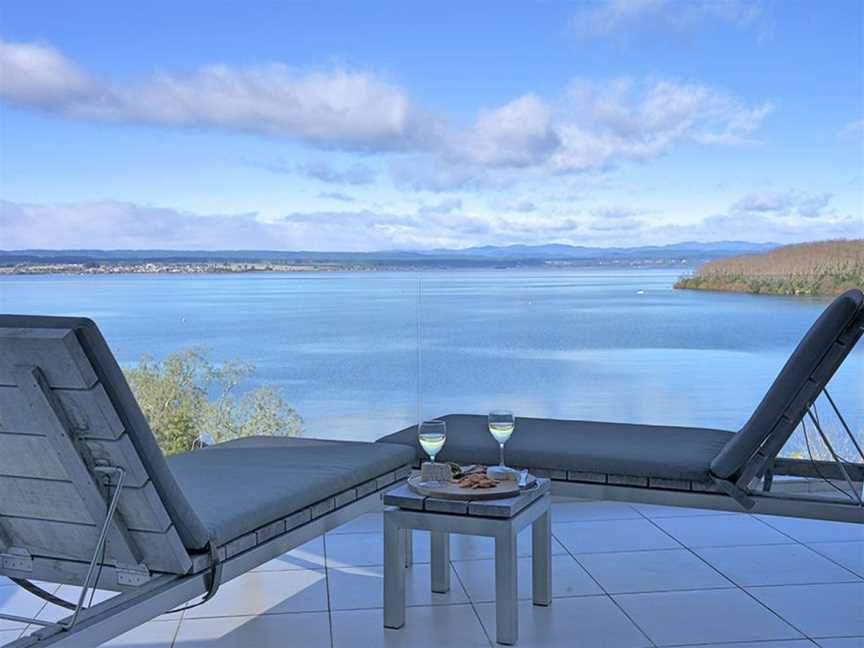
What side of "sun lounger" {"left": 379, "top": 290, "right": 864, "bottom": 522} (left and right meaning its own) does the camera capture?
left

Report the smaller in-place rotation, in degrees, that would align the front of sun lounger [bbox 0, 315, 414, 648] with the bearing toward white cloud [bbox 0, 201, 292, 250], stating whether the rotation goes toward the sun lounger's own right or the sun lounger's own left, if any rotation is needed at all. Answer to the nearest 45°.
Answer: approximately 45° to the sun lounger's own left

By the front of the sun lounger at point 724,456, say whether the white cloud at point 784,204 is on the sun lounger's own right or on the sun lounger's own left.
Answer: on the sun lounger's own right

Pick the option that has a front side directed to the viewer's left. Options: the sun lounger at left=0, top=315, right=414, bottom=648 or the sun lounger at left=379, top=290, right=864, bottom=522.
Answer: the sun lounger at left=379, top=290, right=864, bottom=522

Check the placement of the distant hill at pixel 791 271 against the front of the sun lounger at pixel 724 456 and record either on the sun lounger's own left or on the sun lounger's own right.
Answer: on the sun lounger's own right

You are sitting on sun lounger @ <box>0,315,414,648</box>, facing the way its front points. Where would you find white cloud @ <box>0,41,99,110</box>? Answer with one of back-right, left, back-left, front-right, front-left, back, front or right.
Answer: front-left

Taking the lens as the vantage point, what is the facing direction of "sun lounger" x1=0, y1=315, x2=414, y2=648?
facing away from the viewer and to the right of the viewer

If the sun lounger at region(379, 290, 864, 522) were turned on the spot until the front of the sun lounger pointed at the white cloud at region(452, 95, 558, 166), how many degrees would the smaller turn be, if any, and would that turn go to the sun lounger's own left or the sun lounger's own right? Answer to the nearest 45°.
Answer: approximately 90° to the sun lounger's own right

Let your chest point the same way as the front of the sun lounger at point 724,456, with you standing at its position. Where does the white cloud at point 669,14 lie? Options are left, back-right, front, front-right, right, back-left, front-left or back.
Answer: right

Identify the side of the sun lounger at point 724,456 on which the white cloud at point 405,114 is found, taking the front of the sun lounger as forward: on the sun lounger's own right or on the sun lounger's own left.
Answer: on the sun lounger's own right

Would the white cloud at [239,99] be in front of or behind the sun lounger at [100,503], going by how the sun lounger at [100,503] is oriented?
in front

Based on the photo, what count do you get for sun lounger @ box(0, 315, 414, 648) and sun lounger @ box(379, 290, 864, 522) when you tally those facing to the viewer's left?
1

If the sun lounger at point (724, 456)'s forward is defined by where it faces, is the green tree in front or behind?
in front

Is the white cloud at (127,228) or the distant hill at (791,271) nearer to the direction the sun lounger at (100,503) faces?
the distant hill
